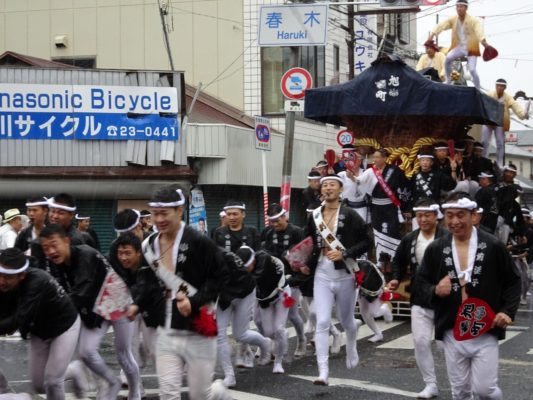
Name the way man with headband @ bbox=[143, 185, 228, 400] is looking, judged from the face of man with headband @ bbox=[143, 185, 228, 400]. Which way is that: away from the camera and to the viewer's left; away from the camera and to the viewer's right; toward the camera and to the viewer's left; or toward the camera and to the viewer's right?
toward the camera and to the viewer's left

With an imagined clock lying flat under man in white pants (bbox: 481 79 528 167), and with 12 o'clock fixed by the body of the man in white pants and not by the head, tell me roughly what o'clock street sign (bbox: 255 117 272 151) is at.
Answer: The street sign is roughly at 2 o'clock from the man in white pants.

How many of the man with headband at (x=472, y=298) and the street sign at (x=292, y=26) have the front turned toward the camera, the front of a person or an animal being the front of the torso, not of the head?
2

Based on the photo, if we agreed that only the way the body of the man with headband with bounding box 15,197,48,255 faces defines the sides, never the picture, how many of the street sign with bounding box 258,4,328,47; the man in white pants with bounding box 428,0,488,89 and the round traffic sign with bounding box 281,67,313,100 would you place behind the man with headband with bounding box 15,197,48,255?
3

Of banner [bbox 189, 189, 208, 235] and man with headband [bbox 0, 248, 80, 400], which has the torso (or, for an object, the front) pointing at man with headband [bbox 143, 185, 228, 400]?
the banner

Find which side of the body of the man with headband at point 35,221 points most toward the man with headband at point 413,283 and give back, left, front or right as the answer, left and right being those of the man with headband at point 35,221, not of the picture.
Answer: left

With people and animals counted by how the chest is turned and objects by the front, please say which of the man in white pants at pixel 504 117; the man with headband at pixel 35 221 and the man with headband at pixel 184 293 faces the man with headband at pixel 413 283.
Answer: the man in white pants

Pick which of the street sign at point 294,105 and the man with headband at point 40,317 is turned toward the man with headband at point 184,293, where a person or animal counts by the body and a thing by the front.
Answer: the street sign

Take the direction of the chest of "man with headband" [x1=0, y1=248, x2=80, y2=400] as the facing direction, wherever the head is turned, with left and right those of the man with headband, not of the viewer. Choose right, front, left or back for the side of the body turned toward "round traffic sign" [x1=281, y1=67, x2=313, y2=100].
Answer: back

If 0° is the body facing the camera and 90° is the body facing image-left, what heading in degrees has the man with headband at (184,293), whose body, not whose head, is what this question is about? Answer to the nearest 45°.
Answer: approximately 45°
